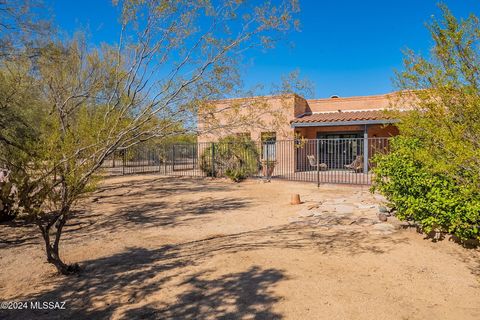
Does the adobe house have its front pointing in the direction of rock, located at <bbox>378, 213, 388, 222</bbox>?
yes

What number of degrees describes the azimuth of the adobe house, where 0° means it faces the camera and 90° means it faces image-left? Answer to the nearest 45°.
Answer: approximately 0°

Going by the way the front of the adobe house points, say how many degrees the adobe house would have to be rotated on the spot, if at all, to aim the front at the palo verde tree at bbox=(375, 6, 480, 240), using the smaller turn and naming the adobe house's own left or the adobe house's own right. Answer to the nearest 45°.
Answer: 0° — it already faces it

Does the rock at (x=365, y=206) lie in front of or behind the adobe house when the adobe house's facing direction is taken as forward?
in front

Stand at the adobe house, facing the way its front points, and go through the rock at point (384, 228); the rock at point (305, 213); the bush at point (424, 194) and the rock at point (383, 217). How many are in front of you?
4

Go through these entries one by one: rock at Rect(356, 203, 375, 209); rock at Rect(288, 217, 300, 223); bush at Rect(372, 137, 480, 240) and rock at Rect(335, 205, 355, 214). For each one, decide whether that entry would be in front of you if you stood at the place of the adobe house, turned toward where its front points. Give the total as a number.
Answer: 4

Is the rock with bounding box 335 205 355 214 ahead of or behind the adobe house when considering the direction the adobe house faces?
ahead

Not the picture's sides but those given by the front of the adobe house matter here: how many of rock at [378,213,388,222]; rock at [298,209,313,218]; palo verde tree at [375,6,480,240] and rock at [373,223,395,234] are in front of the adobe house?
4

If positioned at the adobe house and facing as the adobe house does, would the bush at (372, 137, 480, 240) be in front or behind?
in front

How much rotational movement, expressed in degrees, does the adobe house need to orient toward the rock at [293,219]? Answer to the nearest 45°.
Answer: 0° — it already faces it

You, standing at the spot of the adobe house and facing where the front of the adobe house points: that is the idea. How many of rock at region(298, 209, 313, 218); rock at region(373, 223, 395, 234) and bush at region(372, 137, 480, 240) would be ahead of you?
3

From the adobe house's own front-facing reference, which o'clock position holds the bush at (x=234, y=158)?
The bush is roughly at 2 o'clock from the adobe house.
